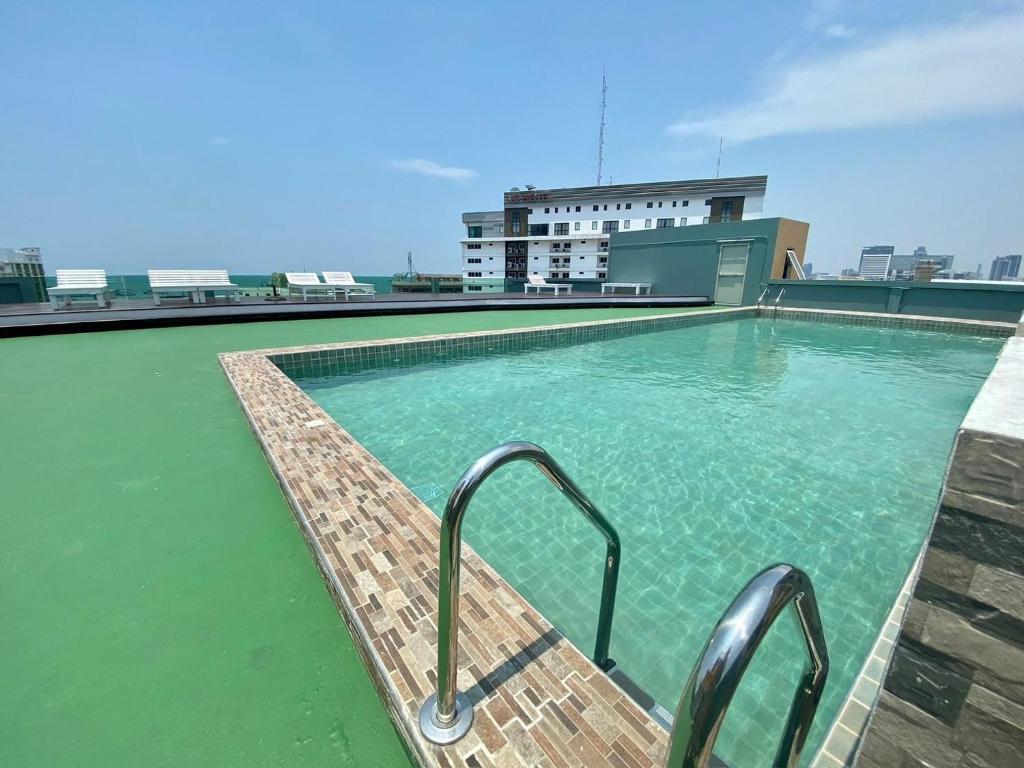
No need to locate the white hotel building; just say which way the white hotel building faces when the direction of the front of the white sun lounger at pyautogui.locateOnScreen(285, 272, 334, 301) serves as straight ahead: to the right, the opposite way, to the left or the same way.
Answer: to the right

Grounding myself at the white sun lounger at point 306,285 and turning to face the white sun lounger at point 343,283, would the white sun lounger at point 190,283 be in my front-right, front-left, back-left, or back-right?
back-right

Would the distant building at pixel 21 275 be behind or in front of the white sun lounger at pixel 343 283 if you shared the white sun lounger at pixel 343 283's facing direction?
behind

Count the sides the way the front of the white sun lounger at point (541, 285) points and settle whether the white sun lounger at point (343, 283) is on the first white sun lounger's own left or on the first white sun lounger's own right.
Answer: on the first white sun lounger's own right

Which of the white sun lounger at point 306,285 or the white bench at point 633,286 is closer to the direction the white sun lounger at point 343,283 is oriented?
the white bench

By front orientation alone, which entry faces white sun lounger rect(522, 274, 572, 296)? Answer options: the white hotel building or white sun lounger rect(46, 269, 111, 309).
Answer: the white hotel building

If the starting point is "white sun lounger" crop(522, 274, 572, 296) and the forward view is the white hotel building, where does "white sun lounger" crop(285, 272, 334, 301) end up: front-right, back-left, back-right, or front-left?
back-left

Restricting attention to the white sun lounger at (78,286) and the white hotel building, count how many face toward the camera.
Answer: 2

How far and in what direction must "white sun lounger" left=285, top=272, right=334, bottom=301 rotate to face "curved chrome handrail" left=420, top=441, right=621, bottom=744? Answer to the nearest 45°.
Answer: approximately 45° to its right

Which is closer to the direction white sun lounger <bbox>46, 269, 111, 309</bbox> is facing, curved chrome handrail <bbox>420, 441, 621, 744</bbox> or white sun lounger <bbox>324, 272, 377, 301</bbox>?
the curved chrome handrail
